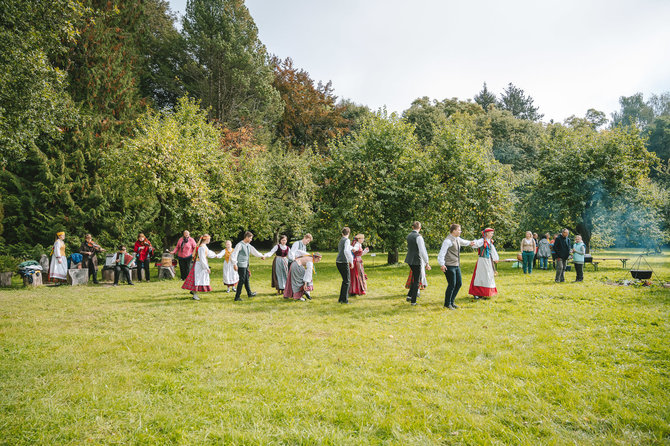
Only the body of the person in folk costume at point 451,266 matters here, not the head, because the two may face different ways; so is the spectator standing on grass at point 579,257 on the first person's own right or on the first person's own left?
on the first person's own left

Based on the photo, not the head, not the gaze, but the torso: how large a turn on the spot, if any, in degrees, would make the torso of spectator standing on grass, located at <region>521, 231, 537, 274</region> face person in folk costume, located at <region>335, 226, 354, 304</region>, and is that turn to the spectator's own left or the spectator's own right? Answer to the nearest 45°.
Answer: approximately 45° to the spectator's own right

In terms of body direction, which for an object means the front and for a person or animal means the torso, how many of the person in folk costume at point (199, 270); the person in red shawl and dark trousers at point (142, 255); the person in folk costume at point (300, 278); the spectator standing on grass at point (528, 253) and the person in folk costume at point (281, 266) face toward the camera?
3

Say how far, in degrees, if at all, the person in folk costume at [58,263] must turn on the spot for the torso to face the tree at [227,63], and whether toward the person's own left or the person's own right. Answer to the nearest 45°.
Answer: approximately 90° to the person's own left

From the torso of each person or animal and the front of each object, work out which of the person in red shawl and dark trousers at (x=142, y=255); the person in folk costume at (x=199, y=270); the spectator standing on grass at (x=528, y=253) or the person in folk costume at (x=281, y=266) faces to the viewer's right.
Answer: the person in folk costume at (x=199, y=270)

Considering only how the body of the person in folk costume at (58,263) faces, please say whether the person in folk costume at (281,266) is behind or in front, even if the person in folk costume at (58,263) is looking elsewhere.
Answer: in front
